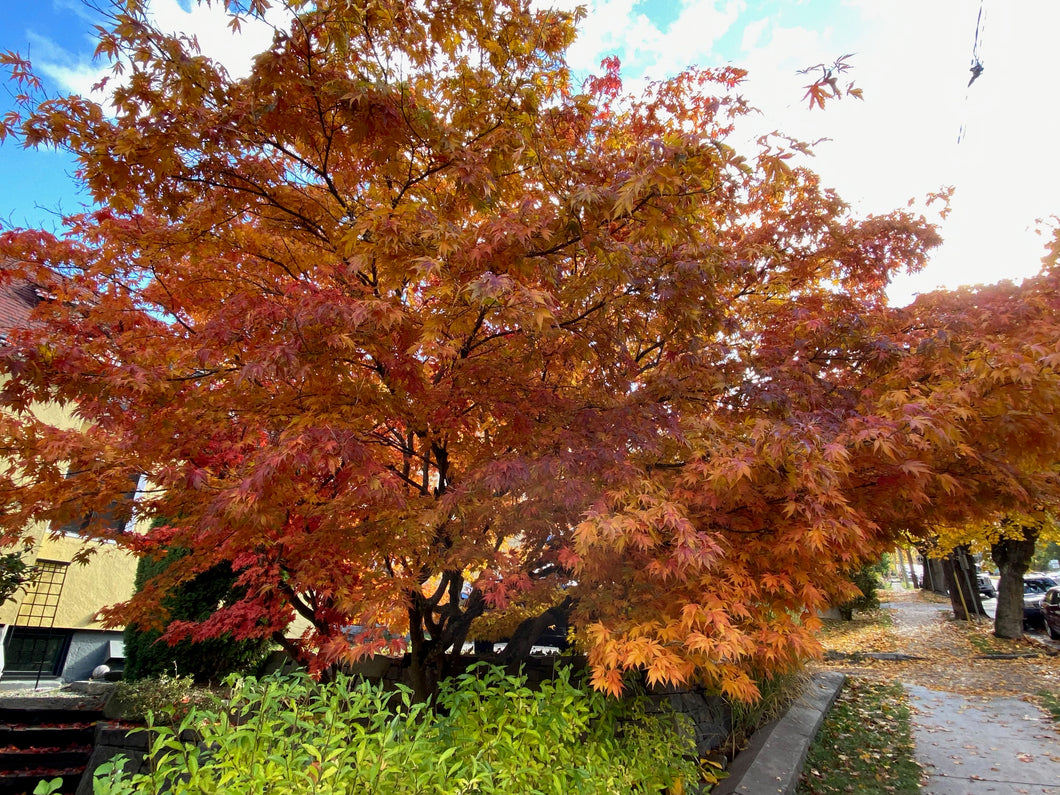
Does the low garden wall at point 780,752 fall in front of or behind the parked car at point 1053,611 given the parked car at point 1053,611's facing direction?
in front

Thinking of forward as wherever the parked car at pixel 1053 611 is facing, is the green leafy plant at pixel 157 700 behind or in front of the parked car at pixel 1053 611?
in front

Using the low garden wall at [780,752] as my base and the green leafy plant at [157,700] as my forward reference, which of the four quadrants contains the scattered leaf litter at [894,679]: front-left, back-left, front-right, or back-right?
back-right

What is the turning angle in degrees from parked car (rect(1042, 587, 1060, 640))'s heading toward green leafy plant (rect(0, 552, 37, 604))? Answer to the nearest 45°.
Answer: approximately 45° to its right

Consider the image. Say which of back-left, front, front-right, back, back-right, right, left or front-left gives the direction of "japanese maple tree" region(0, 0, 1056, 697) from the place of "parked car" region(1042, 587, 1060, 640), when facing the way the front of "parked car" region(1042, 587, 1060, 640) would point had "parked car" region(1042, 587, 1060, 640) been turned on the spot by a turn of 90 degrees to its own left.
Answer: right

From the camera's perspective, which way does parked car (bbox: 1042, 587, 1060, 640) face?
toward the camera

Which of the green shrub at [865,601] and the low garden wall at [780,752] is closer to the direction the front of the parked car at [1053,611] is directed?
the low garden wall

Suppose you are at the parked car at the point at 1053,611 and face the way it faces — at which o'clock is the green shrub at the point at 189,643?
The green shrub is roughly at 1 o'clock from the parked car.

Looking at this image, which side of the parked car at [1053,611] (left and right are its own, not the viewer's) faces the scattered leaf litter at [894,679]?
front

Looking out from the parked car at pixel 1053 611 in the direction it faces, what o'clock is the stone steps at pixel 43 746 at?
The stone steps is roughly at 1 o'clock from the parked car.

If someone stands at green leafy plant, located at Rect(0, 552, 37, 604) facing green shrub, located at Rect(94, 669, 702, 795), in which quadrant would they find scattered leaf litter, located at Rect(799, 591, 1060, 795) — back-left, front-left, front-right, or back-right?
front-left

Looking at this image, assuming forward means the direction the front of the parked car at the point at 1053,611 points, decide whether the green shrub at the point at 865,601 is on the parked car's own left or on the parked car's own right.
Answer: on the parked car's own right
